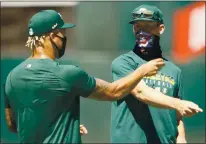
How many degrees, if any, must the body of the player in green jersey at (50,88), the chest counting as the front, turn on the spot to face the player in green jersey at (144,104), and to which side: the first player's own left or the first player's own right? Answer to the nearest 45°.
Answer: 0° — they already face them

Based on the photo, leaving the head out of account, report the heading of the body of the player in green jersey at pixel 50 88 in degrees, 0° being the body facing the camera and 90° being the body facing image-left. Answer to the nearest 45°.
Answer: approximately 225°
